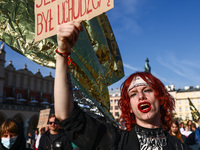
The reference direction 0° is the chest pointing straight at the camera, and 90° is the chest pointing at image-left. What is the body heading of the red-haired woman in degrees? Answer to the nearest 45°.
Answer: approximately 0°
